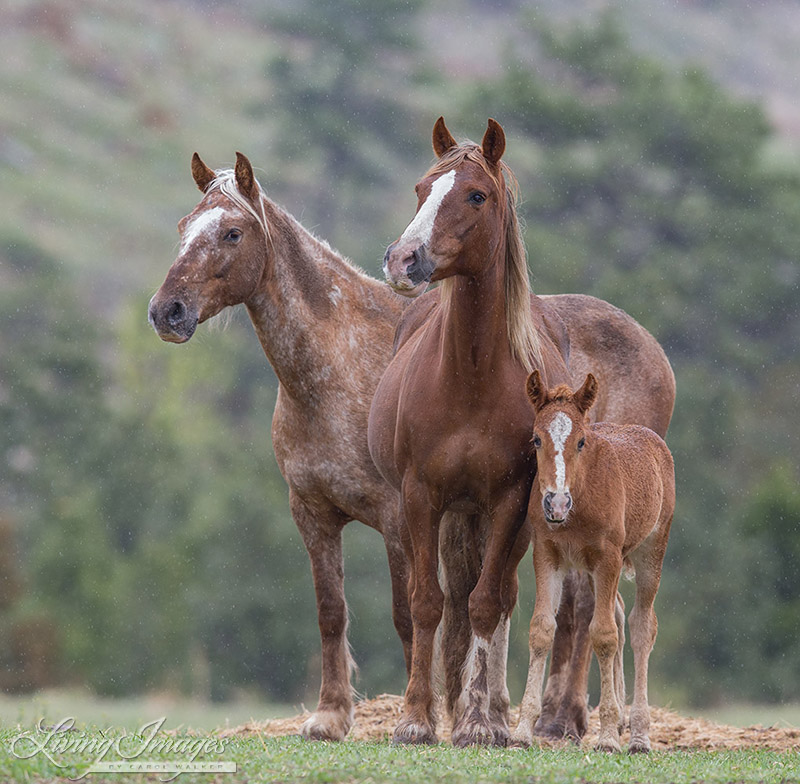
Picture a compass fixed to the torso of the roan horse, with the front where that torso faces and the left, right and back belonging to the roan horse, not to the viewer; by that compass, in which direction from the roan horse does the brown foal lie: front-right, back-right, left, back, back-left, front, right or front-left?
left

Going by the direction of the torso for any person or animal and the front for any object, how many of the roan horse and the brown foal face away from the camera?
0

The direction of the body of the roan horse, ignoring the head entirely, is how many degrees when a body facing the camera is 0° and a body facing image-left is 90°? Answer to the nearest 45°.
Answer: approximately 45°

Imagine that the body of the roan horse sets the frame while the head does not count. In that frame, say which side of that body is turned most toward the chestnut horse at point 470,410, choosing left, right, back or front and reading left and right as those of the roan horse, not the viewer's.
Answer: left

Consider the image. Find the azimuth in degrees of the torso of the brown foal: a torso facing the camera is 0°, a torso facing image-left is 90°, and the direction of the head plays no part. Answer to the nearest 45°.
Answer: approximately 45°
